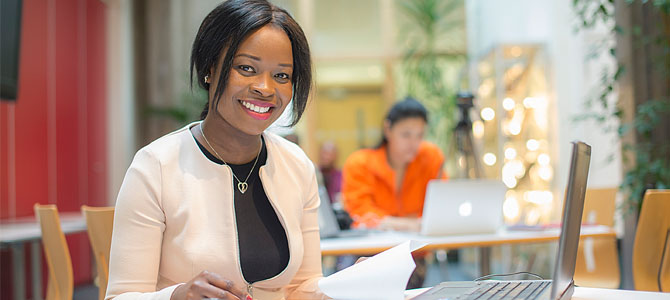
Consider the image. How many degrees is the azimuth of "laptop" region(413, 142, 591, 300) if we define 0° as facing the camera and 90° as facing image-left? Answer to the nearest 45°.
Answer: approximately 90°

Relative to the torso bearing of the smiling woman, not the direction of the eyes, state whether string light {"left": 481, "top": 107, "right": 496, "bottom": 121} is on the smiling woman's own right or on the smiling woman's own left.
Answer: on the smiling woman's own left

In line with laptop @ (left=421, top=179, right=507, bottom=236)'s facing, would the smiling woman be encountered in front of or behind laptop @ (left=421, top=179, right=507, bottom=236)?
behind

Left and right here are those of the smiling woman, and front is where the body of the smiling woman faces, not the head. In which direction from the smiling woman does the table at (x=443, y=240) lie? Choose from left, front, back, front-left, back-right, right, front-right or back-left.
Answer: left

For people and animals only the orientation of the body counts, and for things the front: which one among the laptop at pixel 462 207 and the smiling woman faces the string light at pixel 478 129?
the laptop

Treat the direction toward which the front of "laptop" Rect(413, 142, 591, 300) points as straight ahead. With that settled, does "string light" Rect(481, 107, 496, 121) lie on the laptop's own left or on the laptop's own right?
on the laptop's own right

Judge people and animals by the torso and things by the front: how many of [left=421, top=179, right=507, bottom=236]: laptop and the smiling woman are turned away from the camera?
1

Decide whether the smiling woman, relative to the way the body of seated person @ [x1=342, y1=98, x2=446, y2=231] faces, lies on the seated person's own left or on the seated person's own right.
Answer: on the seated person's own right

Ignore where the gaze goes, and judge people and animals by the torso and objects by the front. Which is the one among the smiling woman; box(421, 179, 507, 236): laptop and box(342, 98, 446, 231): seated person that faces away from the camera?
the laptop

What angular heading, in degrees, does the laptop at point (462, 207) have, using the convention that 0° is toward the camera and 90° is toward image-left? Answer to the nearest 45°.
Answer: approximately 180°

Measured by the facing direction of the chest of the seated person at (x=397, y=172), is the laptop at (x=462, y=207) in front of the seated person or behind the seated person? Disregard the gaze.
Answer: in front

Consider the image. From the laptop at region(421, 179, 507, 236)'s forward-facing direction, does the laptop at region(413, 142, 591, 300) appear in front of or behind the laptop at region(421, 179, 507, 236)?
behind

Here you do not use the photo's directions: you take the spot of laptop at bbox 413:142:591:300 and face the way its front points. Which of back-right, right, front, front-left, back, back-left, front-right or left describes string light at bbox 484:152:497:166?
right
